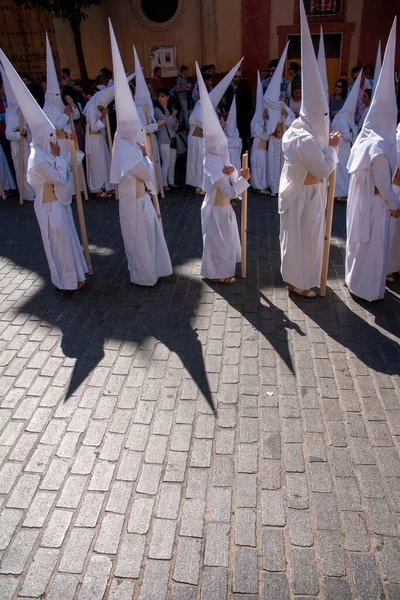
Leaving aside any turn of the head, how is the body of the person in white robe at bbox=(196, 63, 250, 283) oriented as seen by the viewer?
to the viewer's right

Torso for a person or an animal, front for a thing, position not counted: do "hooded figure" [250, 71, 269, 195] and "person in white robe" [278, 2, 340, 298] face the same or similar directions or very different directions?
same or similar directions

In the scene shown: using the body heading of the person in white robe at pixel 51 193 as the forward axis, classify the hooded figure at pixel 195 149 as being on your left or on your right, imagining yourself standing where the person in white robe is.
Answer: on your left

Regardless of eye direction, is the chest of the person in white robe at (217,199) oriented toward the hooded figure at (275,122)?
no

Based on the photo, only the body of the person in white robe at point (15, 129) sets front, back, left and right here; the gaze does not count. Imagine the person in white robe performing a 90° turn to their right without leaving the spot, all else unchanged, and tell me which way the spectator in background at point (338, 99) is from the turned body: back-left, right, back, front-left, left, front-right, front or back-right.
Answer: left

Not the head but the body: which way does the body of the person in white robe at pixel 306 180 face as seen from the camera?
to the viewer's right

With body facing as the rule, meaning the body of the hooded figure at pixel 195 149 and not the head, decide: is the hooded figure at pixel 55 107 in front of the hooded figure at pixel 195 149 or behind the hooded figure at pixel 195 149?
behind

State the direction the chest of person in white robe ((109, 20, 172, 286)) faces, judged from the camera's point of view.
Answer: to the viewer's right

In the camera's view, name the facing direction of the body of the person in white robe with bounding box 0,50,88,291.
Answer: to the viewer's right

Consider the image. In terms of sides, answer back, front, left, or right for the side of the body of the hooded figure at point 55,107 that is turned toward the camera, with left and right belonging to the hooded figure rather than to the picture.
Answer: right

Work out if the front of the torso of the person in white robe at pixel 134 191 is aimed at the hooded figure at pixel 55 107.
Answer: no

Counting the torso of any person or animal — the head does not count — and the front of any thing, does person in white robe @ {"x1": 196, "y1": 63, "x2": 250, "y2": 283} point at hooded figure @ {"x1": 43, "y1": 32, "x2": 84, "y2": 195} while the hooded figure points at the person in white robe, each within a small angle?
no

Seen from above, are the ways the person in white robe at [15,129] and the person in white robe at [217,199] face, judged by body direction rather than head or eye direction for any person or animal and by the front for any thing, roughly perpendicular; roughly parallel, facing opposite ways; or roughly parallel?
roughly parallel
